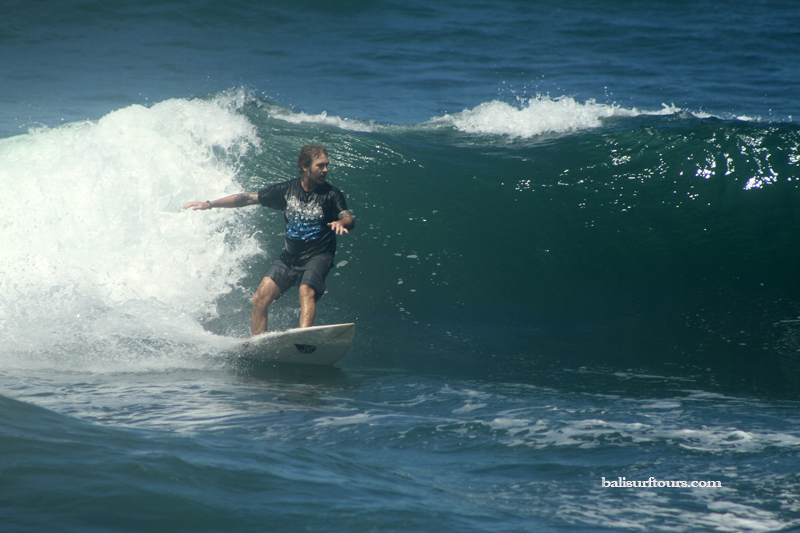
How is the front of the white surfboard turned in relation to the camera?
facing the viewer and to the right of the viewer

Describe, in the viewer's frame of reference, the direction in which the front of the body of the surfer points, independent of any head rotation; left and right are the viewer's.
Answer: facing the viewer

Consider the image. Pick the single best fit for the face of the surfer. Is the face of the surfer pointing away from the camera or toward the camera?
toward the camera
